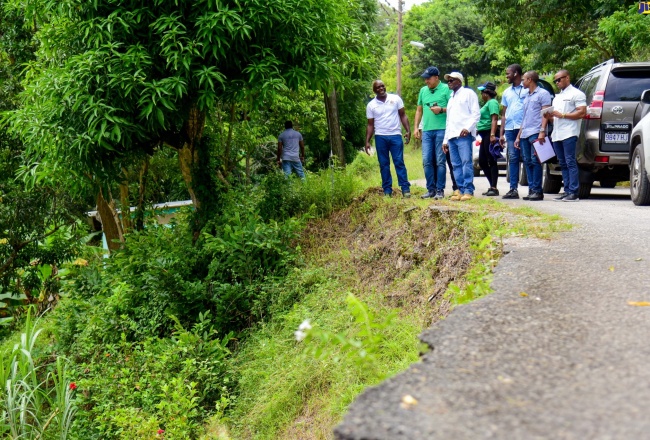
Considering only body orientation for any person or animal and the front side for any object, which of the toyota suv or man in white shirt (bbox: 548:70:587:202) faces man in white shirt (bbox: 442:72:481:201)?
man in white shirt (bbox: 548:70:587:202)

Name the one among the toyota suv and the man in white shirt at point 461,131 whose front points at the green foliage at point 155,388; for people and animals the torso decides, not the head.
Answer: the man in white shirt

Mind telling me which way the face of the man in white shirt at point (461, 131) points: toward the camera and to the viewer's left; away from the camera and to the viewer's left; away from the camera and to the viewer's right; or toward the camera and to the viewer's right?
toward the camera and to the viewer's left

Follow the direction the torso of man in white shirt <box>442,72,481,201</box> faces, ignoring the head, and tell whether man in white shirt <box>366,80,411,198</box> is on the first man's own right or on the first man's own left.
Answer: on the first man's own right

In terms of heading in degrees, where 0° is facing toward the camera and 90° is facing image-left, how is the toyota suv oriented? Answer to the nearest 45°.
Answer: approximately 135°

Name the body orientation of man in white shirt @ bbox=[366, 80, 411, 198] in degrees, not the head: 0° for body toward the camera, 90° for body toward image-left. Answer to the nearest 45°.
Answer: approximately 0°

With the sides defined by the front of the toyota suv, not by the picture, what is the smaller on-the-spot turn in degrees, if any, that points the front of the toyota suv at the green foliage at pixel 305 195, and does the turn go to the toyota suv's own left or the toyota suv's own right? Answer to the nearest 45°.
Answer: approximately 90° to the toyota suv's own left

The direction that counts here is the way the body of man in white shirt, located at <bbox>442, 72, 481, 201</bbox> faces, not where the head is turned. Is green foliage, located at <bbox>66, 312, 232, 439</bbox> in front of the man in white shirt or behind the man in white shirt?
in front

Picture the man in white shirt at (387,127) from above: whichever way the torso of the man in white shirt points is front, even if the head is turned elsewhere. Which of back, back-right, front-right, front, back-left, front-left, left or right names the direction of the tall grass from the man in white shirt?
front-right

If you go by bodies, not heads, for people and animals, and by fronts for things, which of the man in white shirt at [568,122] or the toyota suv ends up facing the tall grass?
the man in white shirt

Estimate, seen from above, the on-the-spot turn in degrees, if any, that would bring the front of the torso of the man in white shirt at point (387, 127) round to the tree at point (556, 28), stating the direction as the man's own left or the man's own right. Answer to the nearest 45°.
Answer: approximately 135° to the man's own left

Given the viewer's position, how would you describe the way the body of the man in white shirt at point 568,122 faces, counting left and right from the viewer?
facing the viewer and to the left of the viewer

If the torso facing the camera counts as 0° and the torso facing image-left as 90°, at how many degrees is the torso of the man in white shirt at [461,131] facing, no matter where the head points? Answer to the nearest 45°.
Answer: approximately 45°

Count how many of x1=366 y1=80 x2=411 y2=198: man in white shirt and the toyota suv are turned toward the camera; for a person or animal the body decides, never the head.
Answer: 1
